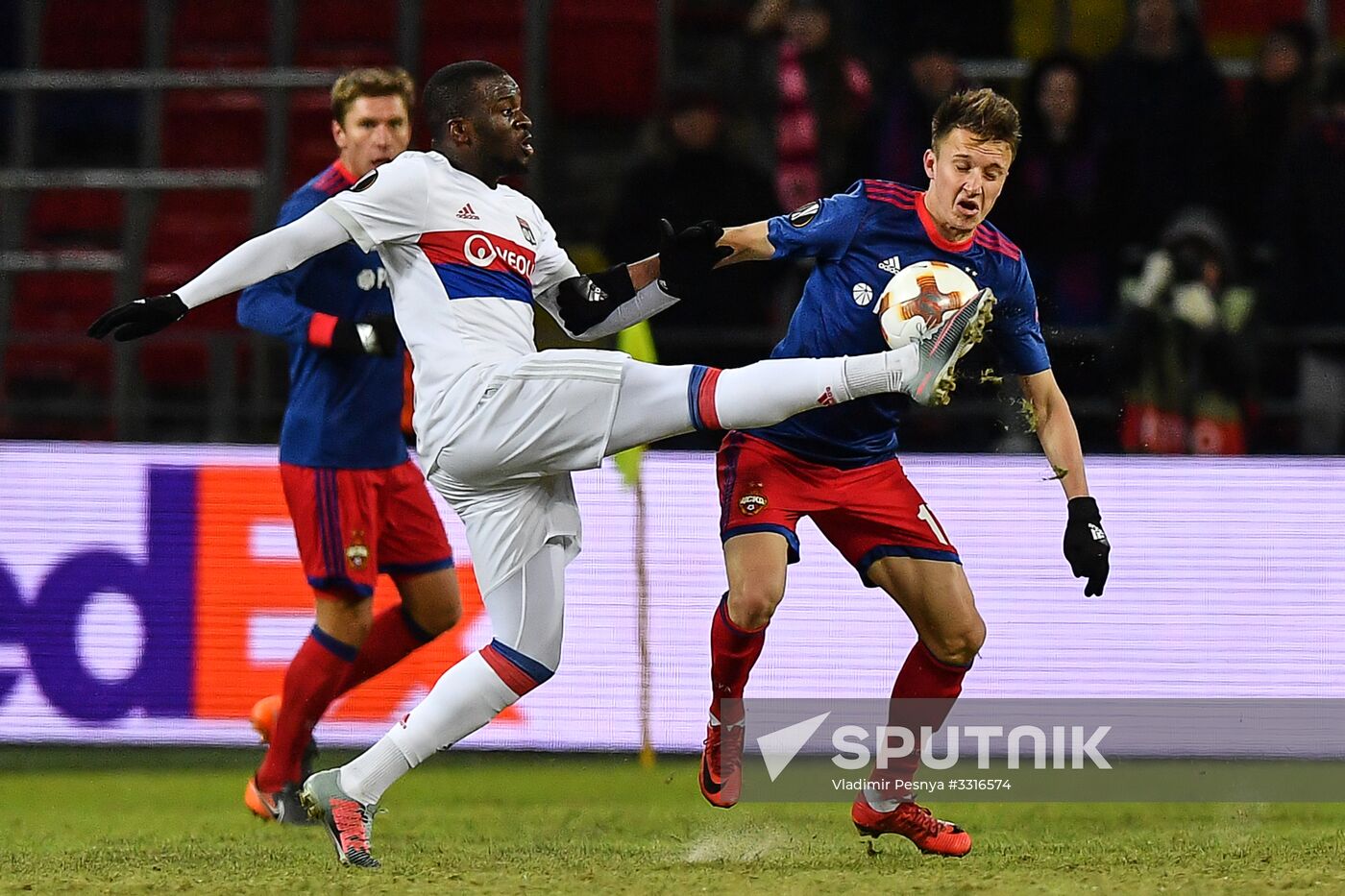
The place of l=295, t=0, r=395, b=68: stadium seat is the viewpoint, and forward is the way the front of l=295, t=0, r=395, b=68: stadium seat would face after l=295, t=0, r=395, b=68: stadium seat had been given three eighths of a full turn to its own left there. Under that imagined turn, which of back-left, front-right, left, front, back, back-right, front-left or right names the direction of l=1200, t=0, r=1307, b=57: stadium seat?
front-right

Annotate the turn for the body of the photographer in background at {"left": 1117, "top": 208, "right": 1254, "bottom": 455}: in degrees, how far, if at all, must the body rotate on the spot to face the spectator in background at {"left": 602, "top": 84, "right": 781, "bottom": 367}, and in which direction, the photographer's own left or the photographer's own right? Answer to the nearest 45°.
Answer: approximately 90° to the photographer's own right

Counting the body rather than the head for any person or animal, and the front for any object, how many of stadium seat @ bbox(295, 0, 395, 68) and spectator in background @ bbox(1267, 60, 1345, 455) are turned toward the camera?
2

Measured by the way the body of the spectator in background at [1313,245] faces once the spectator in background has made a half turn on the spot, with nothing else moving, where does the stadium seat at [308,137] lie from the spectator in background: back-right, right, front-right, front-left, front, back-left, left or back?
left

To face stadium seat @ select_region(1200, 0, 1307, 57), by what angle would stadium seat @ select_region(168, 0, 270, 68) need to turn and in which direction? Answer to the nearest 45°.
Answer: approximately 90° to its left

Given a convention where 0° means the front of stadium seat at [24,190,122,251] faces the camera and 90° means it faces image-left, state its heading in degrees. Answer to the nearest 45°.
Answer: approximately 0°

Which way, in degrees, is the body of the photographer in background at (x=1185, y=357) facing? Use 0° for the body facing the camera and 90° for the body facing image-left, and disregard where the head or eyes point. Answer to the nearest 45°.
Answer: approximately 0°

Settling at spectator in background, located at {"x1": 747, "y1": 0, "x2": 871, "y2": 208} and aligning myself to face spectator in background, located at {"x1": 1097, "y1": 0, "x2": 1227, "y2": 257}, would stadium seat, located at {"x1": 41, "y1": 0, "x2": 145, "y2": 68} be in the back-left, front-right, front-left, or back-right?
back-left

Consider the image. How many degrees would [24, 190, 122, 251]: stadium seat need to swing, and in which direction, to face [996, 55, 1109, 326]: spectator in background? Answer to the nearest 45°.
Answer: approximately 45° to its left
